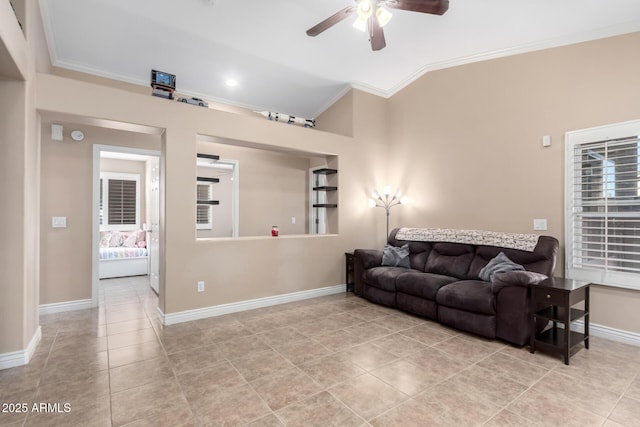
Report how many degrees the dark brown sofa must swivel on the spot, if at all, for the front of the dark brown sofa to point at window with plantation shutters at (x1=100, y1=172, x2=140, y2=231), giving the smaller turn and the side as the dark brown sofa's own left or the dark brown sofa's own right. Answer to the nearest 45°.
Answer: approximately 45° to the dark brown sofa's own right

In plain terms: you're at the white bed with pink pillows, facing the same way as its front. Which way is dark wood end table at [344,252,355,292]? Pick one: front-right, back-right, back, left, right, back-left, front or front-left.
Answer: front-left

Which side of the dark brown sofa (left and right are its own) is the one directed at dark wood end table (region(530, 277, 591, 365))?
left

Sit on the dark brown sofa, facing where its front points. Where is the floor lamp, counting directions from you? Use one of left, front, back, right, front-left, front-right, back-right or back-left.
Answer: right

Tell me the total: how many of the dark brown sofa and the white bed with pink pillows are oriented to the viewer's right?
0

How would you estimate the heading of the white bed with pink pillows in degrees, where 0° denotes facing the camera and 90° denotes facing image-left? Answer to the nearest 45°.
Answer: approximately 0°

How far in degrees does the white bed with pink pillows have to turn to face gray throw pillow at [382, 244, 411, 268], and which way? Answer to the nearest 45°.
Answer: approximately 45° to its left

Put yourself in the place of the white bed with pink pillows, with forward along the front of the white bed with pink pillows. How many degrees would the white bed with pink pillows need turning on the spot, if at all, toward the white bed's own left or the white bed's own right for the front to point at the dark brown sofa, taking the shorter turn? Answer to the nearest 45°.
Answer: approximately 45° to the white bed's own left

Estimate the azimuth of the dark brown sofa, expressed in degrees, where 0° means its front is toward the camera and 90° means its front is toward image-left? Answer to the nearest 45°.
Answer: approximately 45°
